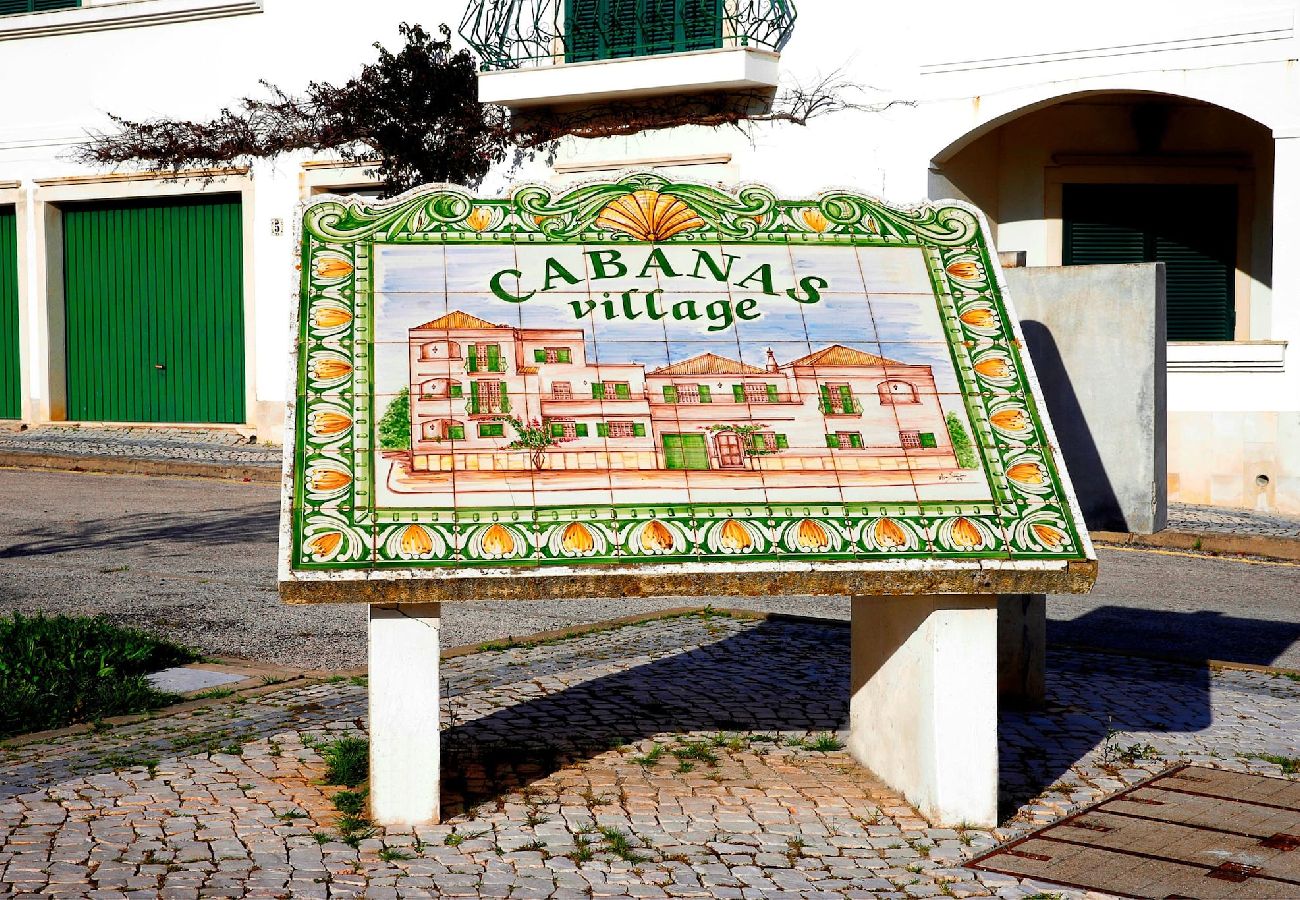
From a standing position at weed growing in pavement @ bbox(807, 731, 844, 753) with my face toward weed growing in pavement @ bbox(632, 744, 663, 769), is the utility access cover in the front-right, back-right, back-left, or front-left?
back-left

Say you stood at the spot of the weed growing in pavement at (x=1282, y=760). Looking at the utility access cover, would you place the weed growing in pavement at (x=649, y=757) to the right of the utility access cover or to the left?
right

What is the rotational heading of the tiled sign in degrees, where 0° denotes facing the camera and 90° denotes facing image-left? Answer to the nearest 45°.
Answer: approximately 0°

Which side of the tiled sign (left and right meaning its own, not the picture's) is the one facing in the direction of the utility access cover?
left

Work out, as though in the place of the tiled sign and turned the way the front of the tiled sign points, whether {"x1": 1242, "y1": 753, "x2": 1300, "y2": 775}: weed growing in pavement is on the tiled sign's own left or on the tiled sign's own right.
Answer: on the tiled sign's own left
